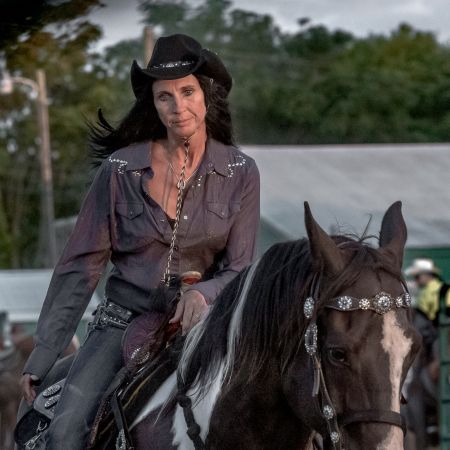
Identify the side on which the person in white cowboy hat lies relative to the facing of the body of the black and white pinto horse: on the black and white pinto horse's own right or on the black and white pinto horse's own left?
on the black and white pinto horse's own left

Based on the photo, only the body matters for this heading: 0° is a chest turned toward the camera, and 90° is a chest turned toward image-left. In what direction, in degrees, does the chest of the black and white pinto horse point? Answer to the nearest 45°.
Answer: approximately 315°
